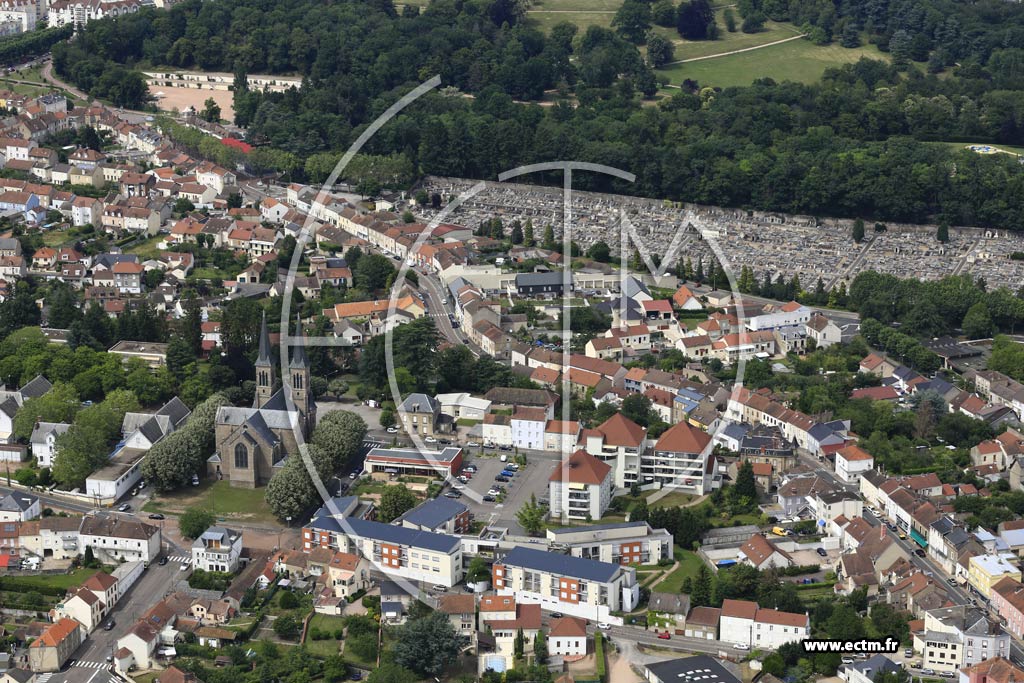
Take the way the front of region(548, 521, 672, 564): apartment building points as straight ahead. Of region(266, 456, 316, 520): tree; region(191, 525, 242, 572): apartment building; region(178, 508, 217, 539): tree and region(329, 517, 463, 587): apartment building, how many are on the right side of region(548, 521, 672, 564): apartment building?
4

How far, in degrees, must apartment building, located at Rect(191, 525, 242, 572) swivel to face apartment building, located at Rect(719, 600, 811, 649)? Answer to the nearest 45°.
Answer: approximately 45° to its left

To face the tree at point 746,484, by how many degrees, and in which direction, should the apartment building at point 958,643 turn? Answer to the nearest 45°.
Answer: approximately 135° to its right

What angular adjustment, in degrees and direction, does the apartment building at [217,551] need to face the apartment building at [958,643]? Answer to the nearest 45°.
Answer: approximately 45° to its left

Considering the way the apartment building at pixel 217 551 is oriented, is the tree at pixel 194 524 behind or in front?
behind

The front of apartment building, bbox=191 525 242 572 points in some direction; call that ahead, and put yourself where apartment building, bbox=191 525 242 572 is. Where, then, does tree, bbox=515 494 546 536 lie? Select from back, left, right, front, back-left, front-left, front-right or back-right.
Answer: left

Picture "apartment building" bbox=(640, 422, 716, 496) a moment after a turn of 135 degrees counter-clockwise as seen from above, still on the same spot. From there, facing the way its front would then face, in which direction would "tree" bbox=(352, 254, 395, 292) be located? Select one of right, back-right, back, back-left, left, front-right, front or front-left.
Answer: left

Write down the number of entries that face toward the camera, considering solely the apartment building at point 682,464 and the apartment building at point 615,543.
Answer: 2

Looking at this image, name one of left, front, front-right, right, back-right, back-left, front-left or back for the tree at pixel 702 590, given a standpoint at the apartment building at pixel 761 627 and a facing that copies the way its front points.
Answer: back-right

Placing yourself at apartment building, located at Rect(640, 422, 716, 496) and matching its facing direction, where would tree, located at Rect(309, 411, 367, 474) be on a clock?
The tree is roughly at 3 o'clock from the apartment building.

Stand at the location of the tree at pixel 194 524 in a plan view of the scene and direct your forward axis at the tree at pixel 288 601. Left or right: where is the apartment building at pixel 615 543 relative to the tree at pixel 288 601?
left

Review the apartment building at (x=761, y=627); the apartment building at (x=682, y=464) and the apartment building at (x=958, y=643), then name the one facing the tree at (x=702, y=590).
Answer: the apartment building at (x=682, y=464)

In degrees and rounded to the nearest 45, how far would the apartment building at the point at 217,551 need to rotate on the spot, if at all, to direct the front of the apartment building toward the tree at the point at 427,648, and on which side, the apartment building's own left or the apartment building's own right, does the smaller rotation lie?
approximately 45° to the apartment building's own left

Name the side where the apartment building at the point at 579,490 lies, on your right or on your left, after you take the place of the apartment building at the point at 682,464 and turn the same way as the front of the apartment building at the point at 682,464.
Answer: on your right
